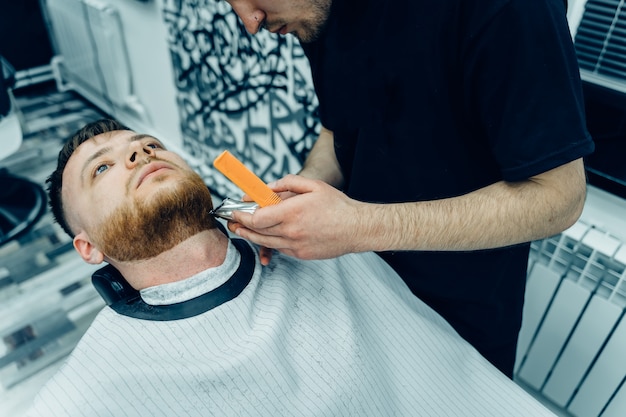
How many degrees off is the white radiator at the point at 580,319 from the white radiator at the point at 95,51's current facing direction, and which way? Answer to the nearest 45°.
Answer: approximately 45° to its left

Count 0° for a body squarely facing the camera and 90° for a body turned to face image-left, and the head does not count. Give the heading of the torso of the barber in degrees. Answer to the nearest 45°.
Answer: approximately 45°

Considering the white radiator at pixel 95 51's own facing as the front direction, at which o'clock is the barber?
The barber is roughly at 10 o'clock from the white radiator.

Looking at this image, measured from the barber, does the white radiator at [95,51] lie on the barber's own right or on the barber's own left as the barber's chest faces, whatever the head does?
on the barber's own right
